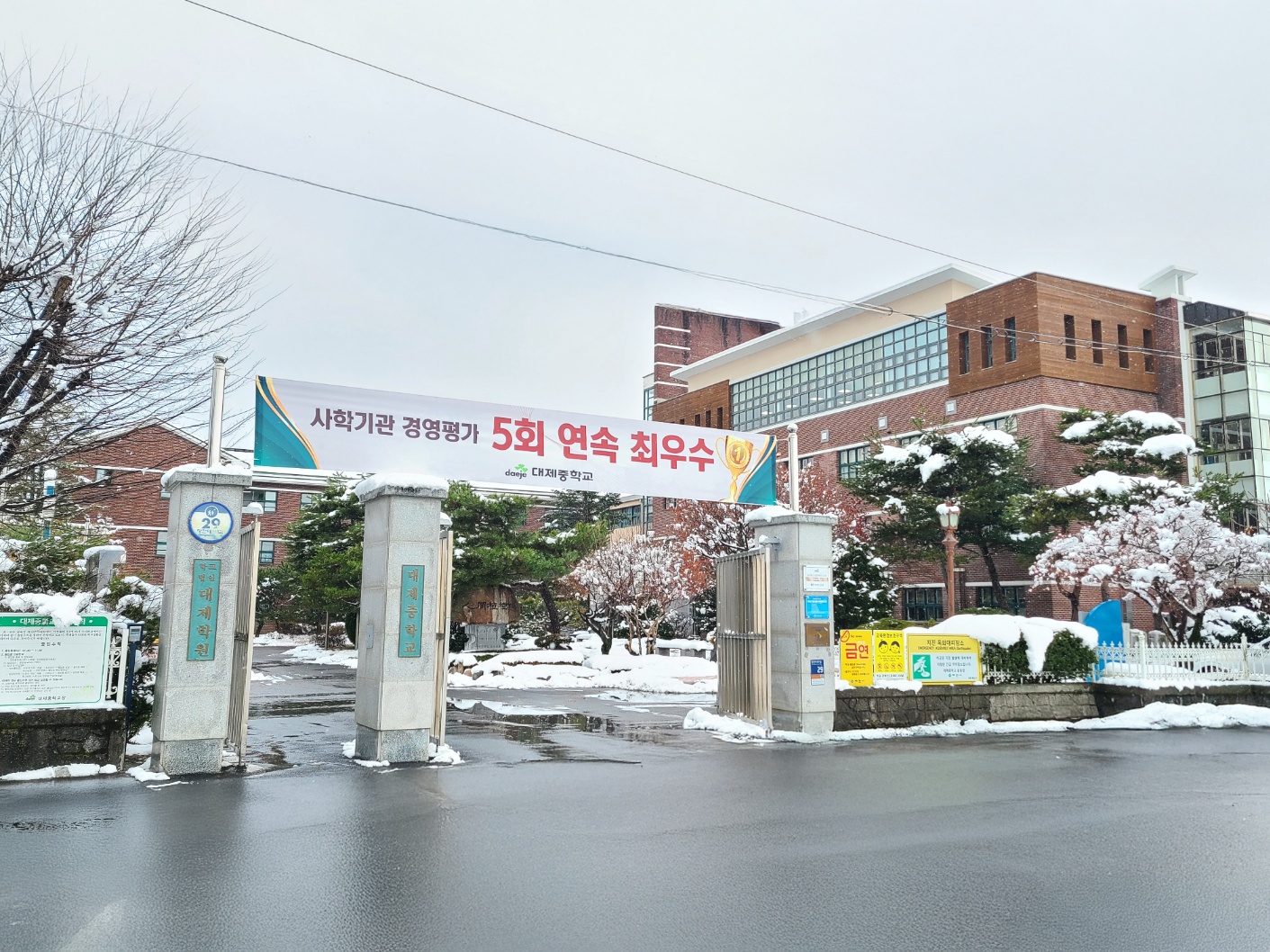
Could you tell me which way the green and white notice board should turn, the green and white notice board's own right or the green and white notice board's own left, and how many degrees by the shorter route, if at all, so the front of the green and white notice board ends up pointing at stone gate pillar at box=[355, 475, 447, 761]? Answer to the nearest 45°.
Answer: approximately 90° to the green and white notice board's own left

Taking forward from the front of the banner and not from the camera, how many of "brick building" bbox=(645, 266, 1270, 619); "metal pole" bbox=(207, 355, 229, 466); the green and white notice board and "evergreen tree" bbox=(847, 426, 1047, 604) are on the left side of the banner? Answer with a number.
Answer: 2

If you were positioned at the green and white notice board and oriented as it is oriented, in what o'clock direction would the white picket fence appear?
The white picket fence is roughly at 9 o'clock from the green and white notice board.

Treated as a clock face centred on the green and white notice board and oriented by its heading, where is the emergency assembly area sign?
The emergency assembly area sign is roughly at 9 o'clock from the green and white notice board.

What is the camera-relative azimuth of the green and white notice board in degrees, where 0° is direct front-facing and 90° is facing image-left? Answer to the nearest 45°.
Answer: approximately 0°

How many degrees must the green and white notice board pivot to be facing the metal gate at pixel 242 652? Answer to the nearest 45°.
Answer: approximately 90° to its left

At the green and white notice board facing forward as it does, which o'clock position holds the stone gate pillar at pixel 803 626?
The stone gate pillar is roughly at 9 o'clock from the green and white notice board.

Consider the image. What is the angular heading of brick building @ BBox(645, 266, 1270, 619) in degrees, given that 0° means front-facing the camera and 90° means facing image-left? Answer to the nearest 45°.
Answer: approximately 45°

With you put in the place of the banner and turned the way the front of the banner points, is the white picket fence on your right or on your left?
on your left

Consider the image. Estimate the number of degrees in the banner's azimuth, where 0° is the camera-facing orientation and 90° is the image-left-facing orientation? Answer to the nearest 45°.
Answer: approximately 315°
